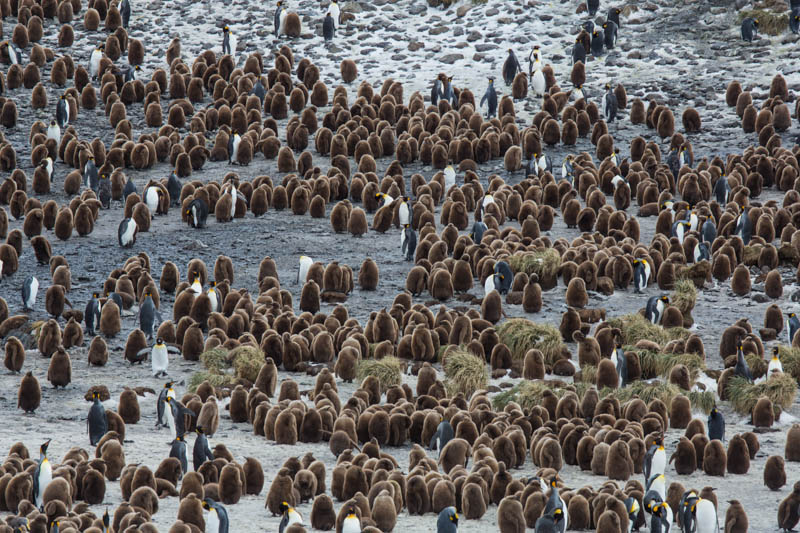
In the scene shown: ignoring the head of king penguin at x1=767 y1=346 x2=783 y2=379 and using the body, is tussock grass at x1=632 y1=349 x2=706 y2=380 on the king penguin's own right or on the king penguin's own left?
on the king penguin's own right

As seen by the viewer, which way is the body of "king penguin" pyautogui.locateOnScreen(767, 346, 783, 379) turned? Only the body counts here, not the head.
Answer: toward the camera

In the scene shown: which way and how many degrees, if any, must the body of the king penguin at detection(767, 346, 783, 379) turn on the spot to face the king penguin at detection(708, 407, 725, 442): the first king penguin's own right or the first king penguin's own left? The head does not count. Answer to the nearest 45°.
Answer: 0° — it already faces it

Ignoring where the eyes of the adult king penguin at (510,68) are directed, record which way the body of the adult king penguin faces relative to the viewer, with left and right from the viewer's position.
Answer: facing away from the viewer

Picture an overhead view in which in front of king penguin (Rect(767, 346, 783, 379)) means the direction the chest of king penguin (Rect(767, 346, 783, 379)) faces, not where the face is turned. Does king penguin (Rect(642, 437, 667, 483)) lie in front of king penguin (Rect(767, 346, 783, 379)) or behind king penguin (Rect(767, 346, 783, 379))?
in front

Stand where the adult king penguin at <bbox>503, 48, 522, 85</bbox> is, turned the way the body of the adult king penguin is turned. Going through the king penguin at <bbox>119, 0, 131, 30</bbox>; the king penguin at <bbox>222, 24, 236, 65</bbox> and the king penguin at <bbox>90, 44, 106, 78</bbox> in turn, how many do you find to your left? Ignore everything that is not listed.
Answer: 3

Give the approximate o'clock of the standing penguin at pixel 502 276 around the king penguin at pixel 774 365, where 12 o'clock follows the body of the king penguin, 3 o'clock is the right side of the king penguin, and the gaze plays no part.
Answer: The standing penguin is roughly at 4 o'clock from the king penguin.

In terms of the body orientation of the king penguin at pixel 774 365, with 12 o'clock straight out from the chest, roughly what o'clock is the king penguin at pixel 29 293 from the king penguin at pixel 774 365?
the king penguin at pixel 29 293 is roughly at 3 o'clock from the king penguin at pixel 774 365.
